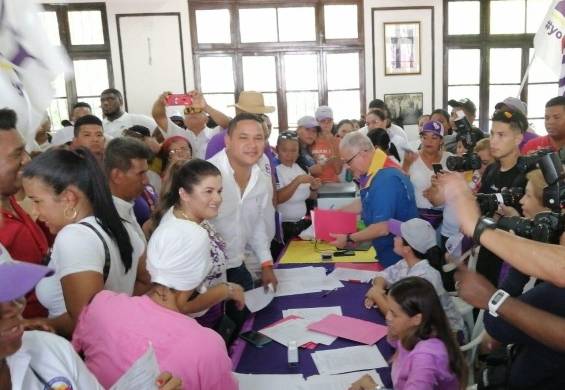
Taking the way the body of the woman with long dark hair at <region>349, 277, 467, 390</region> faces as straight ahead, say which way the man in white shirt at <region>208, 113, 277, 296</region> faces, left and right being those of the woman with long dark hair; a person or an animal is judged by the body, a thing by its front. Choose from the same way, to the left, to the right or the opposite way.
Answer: to the left

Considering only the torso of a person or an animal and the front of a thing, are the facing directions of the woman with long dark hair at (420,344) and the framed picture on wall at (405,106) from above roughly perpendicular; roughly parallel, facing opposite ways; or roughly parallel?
roughly perpendicular

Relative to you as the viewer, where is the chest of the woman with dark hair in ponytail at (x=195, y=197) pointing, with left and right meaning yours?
facing the viewer and to the right of the viewer

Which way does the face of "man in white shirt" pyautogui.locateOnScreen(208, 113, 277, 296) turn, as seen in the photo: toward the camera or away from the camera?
toward the camera

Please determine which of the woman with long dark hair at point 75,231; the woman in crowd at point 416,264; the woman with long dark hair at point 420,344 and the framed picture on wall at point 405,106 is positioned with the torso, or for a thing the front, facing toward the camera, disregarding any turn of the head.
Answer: the framed picture on wall

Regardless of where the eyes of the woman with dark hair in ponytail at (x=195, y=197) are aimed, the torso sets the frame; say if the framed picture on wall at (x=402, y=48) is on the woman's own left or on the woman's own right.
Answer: on the woman's own left

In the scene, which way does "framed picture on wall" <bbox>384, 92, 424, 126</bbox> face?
toward the camera

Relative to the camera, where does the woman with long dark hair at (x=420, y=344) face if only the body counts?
to the viewer's left

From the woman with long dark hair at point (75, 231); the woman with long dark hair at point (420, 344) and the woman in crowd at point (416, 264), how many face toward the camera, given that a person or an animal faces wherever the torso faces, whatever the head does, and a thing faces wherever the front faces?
0

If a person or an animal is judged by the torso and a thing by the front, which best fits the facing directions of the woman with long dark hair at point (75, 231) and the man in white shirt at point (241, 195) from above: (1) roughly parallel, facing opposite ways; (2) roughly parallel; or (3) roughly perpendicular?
roughly perpendicular

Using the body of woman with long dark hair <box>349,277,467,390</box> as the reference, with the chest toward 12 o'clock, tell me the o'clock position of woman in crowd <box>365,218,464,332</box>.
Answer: The woman in crowd is roughly at 3 o'clock from the woman with long dark hair.

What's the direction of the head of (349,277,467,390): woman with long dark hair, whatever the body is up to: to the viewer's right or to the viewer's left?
to the viewer's left

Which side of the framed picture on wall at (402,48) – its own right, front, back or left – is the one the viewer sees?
front

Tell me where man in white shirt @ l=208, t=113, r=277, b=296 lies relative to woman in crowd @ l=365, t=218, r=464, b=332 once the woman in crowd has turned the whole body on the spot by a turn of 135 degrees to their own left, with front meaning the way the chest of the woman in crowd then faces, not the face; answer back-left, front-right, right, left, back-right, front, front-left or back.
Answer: back-right

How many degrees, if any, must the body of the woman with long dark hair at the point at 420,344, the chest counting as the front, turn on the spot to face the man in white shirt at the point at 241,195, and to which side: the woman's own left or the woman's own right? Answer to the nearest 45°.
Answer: approximately 45° to the woman's own right
